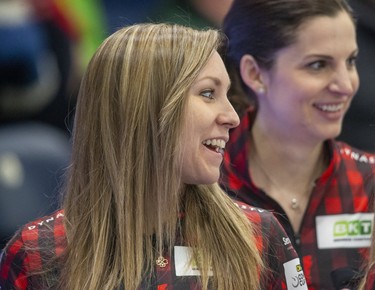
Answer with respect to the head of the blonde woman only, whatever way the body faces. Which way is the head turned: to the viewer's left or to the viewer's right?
to the viewer's right

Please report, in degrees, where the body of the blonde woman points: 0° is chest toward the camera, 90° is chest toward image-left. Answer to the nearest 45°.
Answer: approximately 0°
